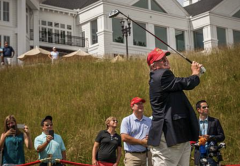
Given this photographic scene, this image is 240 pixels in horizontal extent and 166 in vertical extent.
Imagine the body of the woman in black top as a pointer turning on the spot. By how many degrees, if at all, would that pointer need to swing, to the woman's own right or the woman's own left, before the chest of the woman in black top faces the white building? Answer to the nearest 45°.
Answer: approximately 135° to the woman's own left

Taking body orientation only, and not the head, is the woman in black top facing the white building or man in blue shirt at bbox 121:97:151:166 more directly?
the man in blue shirt

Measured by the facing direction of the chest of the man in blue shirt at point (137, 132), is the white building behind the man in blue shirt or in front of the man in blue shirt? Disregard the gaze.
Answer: behind
